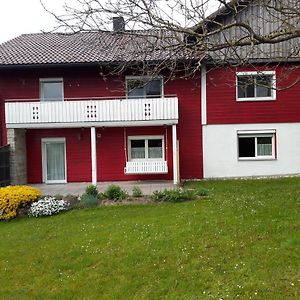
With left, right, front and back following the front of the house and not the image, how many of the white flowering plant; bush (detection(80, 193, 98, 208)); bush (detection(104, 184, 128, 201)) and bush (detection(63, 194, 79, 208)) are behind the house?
0

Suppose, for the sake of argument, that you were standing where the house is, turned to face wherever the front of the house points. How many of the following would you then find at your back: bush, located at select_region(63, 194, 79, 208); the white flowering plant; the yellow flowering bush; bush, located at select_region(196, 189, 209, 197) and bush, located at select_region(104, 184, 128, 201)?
0

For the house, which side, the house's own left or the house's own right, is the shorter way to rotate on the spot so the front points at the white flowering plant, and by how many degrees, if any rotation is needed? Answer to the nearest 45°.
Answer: approximately 45° to the house's own right

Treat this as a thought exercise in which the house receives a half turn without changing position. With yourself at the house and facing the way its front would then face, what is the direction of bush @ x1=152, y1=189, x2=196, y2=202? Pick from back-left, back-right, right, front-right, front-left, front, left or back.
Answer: back

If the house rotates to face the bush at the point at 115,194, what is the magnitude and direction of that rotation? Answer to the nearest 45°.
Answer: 0° — it already faces it

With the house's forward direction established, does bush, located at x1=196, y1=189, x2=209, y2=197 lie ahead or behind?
ahead

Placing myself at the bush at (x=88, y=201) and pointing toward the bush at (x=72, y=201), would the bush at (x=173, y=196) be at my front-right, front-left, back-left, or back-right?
back-right

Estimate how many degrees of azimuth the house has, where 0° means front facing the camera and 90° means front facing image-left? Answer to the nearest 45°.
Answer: approximately 0°

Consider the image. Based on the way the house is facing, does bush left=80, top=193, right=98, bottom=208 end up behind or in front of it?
in front

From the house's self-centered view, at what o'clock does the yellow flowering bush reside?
The yellow flowering bush is roughly at 1 o'clock from the house.
